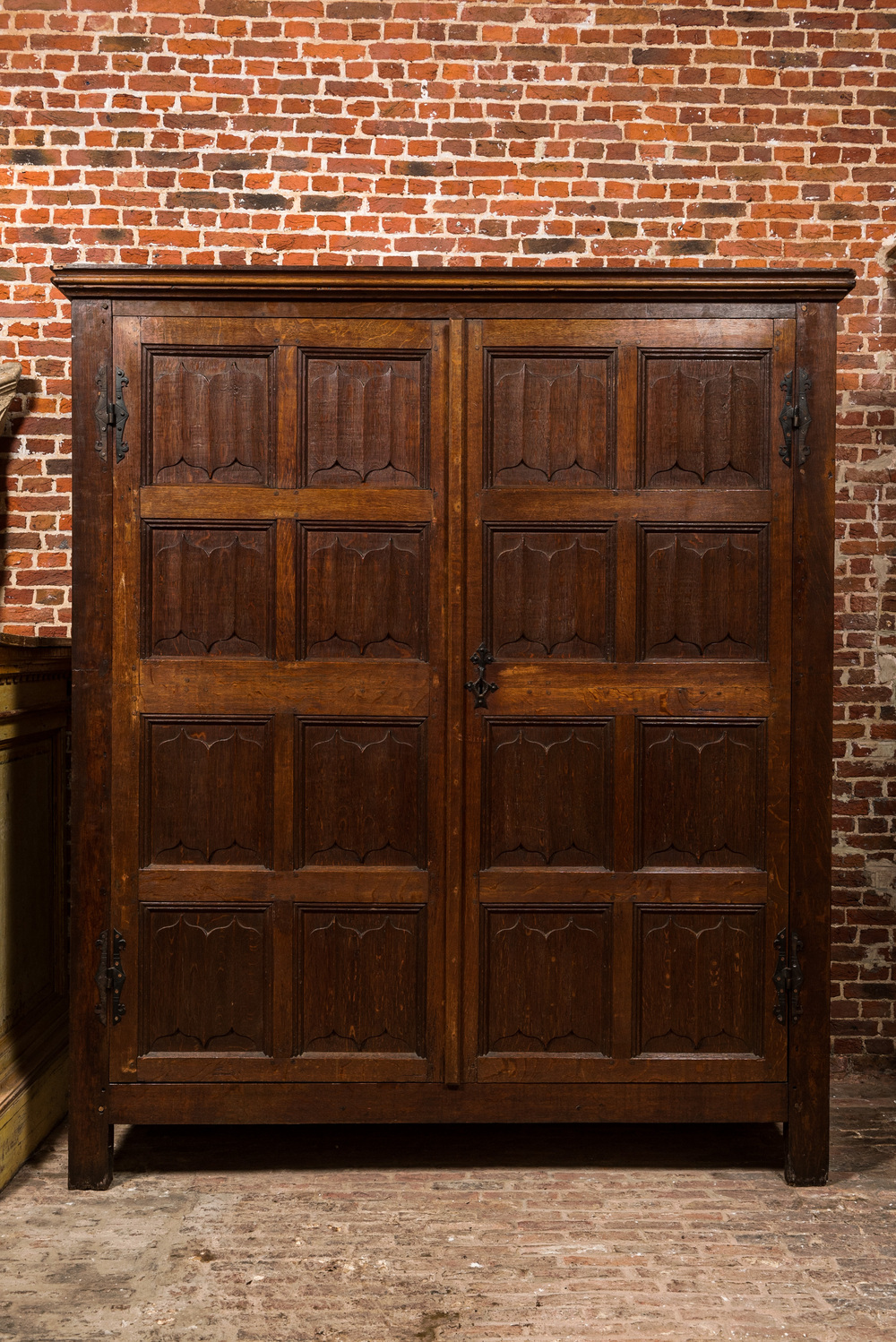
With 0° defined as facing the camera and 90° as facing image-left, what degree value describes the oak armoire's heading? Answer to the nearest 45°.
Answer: approximately 0°
